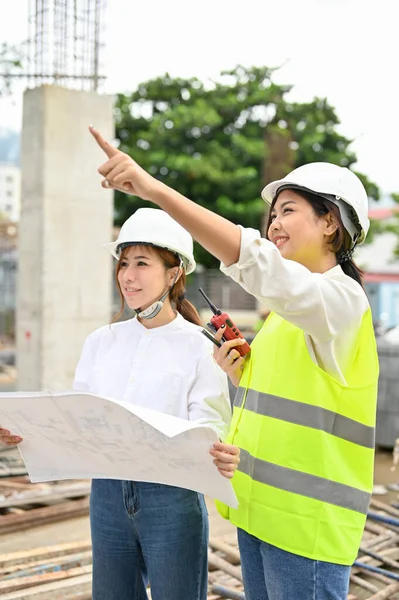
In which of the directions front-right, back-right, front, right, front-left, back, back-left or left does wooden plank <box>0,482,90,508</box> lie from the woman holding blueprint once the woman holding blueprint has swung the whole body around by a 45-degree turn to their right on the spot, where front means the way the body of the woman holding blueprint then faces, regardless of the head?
right

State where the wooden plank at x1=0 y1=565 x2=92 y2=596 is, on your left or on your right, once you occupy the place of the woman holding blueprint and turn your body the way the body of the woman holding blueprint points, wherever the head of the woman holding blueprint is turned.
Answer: on your right

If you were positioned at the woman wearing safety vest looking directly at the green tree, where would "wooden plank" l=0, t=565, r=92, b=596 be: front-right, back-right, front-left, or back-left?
front-left

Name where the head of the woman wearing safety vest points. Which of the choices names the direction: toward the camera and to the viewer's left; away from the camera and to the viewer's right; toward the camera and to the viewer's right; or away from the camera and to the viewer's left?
toward the camera and to the viewer's left

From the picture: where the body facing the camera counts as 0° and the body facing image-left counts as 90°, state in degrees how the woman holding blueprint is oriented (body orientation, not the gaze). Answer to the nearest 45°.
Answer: approximately 45°

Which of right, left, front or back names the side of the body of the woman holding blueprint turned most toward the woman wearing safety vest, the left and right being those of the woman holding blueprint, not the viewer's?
left

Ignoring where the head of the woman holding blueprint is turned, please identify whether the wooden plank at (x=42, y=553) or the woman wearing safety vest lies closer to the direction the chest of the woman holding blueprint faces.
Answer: the woman wearing safety vest

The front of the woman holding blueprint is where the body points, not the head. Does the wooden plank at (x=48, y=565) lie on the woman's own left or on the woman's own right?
on the woman's own right

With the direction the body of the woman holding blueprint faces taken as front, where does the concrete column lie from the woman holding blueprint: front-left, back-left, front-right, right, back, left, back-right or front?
back-right
